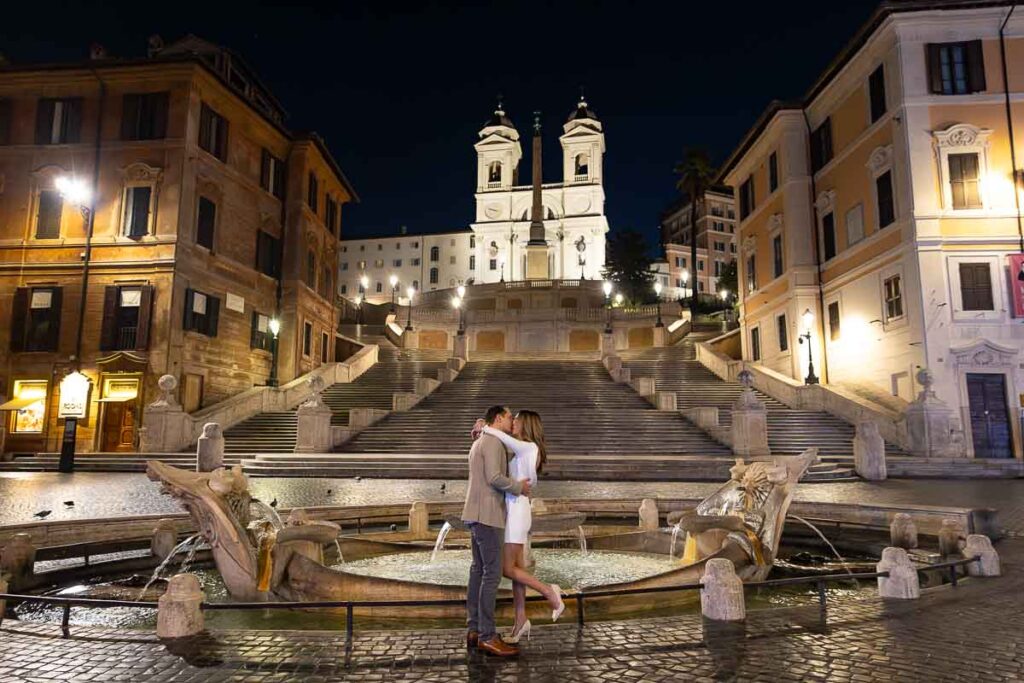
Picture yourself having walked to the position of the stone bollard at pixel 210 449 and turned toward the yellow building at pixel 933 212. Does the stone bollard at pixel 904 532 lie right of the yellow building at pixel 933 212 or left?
right

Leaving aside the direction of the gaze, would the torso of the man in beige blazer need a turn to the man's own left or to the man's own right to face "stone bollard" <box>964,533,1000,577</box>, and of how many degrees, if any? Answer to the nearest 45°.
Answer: approximately 45° to the man's own left

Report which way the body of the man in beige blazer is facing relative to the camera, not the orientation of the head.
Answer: to the viewer's right

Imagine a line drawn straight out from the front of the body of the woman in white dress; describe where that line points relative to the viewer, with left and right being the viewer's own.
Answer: facing to the left of the viewer

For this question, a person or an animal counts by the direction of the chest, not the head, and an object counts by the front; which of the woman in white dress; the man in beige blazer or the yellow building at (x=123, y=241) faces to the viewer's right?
the man in beige blazer

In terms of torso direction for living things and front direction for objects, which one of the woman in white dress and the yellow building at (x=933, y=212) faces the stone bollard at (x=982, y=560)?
the yellow building

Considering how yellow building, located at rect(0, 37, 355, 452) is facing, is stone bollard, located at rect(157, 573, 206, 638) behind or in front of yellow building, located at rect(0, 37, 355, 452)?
in front

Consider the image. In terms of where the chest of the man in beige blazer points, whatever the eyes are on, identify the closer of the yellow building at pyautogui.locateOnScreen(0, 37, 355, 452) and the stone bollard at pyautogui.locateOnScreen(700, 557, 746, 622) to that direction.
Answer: the stone bollard

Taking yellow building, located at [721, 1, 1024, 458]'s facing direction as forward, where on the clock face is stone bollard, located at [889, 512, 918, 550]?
The stone bollard is roughly at 12 o'clock from the yellow building.

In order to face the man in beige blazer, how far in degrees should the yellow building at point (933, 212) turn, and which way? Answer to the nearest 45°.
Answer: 0° — it already faces them

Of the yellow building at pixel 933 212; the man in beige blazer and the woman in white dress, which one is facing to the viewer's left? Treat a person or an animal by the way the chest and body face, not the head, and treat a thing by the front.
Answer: the woman in white dress

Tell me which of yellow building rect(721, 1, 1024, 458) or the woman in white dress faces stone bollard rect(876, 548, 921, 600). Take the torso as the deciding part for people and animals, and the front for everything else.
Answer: the yellow building

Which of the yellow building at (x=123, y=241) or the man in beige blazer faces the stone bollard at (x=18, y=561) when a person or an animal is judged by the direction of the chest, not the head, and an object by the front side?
the yellow building

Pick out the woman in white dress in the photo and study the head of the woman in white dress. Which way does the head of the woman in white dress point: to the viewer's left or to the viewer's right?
to the viewer's left

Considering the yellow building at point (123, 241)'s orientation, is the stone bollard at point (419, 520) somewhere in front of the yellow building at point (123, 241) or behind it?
in front

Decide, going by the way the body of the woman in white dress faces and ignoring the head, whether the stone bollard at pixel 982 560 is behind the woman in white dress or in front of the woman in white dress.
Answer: behind

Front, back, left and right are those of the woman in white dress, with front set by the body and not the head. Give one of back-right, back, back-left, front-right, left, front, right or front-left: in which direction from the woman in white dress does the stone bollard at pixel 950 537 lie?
back-right
